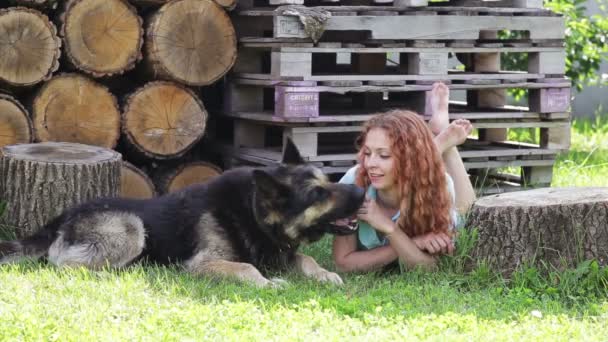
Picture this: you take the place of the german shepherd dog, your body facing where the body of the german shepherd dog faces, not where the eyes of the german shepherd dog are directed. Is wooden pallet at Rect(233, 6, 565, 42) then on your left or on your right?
on your left

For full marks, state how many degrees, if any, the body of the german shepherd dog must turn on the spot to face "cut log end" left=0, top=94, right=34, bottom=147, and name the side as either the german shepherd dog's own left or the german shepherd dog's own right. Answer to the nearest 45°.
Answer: approximately 135° to the german shepherd dog's own left

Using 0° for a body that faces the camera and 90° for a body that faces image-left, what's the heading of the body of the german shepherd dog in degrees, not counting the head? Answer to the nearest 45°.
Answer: approximately 270°

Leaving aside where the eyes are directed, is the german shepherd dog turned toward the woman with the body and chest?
yes

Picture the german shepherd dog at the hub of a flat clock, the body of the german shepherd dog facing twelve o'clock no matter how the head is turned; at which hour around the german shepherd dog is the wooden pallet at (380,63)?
The wooden pallet is roughly at 10 o'clock from the german shepherd dog.

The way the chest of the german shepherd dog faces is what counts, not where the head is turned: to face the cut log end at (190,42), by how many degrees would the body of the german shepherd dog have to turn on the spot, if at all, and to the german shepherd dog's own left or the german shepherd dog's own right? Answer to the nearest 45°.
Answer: approximately 90° to the german shepherd dog's own left

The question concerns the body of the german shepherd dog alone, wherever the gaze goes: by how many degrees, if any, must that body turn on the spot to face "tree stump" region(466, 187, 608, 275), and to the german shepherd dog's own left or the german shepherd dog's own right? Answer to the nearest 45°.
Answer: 0° — it already faces it

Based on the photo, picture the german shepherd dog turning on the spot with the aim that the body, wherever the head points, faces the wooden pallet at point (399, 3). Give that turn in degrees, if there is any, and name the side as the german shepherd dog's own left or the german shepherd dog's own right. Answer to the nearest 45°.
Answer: approximately 45° to the german shepherd dog's own left

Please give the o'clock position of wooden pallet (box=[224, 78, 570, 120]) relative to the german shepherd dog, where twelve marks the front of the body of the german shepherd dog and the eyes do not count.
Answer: The wooden pallet is roughly at 10 o'clock from the german shepherd dog.

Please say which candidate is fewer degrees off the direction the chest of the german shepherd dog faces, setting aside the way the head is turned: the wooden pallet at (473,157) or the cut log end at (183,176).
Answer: the wooden pallet

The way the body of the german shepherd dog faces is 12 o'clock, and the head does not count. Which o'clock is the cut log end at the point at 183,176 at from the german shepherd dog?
The cut log end is roughly at 9 o'clock from the german shepherd dog.

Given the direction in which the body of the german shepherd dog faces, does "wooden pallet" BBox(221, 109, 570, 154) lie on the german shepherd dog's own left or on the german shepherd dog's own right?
on the german shepherd dog's own left

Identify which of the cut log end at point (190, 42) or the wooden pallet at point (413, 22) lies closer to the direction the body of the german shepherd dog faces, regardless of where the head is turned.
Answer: the wooden pallet

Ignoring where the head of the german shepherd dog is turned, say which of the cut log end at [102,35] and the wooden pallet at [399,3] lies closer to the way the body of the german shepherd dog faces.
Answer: the wooden pallet
